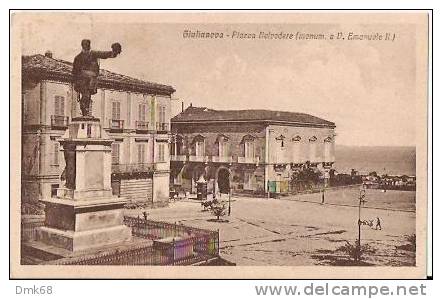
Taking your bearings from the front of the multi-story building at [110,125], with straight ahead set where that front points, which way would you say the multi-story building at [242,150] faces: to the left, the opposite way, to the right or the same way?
to the right

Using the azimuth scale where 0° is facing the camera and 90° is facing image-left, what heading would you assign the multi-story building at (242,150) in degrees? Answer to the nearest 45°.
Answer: approximately 45°

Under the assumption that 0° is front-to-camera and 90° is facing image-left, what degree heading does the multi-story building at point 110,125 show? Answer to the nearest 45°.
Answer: approximately 315°
